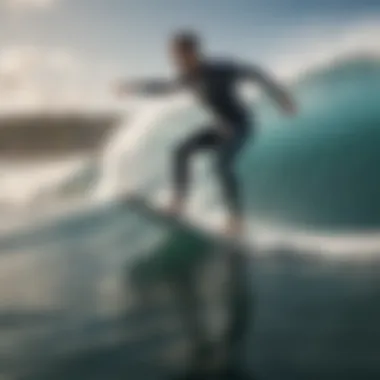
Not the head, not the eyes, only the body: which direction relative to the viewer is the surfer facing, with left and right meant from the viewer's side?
facing the viewer and to the left of the viewer
